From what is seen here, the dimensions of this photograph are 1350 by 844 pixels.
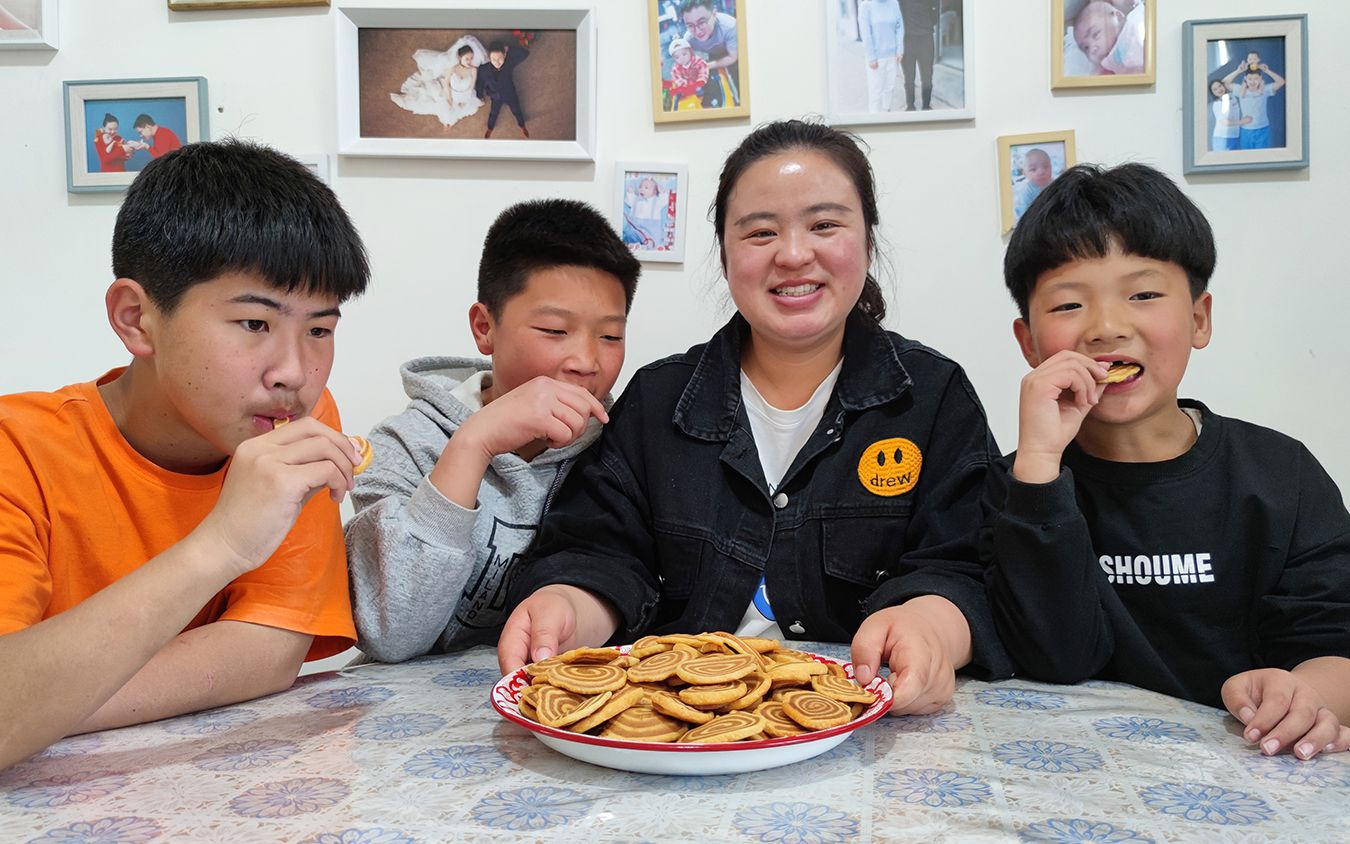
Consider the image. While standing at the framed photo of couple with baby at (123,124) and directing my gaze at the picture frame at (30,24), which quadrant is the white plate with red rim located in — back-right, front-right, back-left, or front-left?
back-left

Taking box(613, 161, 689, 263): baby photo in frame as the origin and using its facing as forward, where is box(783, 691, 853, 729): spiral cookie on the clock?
The spiral cookie is roughly at 12 o'clock from the baby photo in frame.

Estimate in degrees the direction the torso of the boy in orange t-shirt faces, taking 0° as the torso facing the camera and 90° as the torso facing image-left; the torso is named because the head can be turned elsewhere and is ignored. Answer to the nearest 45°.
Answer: approximately 315°

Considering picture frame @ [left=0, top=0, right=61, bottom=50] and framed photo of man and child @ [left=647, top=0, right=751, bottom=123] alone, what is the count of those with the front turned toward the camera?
2
